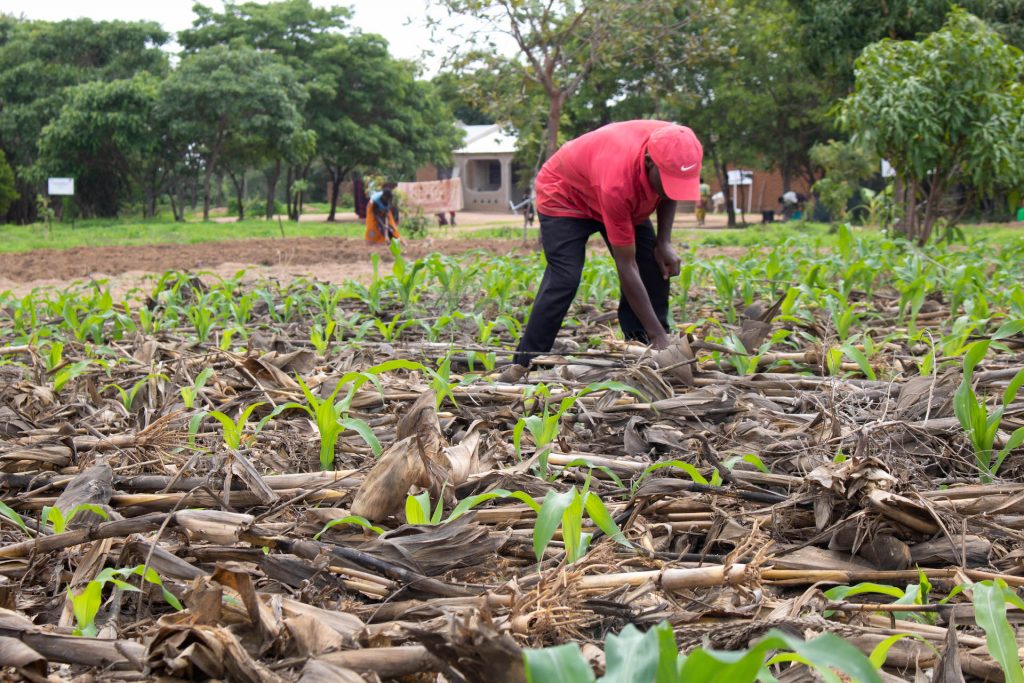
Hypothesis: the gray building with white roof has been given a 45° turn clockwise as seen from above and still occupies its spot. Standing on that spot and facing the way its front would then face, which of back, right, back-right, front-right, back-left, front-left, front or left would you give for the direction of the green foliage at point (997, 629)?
front-left

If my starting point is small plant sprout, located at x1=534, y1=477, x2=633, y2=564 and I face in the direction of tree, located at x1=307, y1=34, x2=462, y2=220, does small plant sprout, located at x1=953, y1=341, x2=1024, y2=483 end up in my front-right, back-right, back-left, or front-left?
front-right

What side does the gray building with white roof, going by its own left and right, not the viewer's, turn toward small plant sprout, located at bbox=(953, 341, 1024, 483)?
front

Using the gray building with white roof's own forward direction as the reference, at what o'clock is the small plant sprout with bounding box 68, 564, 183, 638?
The small plant sprout is roughly at 12 o'clock from the gray building with white roof.

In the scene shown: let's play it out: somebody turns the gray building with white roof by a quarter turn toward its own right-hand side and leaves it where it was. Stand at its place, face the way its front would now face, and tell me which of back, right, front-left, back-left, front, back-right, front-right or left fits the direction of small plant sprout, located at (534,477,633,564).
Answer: left

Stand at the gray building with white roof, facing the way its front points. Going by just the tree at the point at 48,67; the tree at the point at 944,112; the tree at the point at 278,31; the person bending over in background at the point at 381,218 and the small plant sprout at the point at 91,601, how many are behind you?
0

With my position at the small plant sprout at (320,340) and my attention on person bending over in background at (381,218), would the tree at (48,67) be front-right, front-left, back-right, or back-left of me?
front-left

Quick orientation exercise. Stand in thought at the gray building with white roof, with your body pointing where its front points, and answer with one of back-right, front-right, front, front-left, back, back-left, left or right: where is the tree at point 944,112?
front

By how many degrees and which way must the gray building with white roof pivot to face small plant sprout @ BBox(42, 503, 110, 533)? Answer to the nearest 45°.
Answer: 0° — it already faces it

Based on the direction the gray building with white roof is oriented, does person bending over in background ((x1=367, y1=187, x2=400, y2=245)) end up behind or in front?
in front

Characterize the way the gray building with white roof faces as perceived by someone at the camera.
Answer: facing the viewer

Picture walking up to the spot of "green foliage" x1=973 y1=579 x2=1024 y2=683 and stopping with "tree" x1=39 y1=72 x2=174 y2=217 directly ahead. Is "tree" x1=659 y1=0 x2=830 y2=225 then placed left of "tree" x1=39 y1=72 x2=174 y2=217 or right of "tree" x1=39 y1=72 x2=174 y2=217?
right

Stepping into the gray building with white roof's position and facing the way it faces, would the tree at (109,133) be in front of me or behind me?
in front

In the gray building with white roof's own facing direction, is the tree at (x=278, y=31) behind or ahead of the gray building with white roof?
ahead

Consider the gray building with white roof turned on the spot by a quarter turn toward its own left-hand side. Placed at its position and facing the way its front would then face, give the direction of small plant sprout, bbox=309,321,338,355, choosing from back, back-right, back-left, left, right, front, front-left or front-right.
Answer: right
